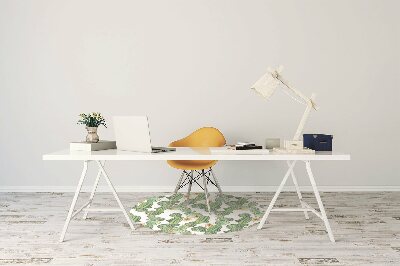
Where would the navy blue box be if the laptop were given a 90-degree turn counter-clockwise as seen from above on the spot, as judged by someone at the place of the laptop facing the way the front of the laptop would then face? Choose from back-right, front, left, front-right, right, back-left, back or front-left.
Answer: back-right

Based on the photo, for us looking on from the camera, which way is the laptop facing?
facing away from the viewer and to the right of the viewer
